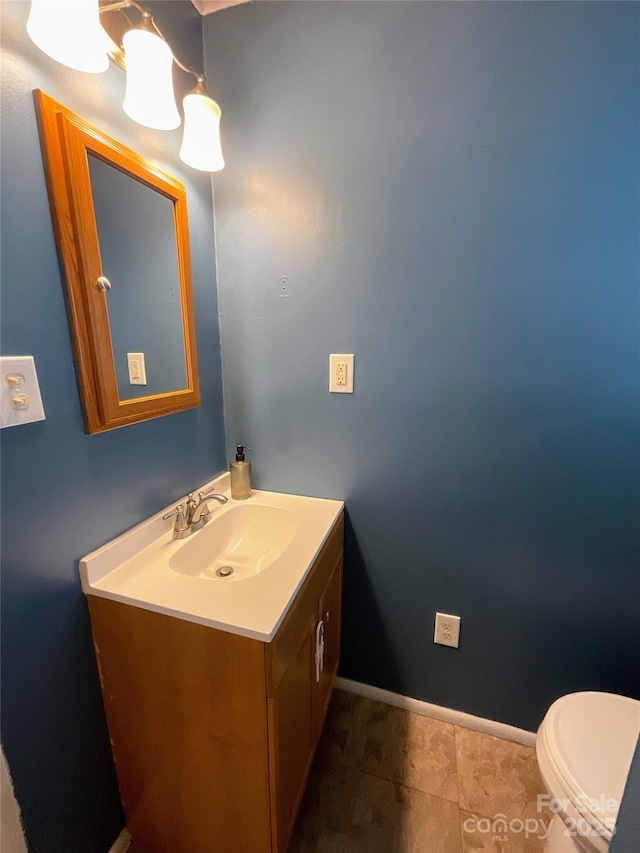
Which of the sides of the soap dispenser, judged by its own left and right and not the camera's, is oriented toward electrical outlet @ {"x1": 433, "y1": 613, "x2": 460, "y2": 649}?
front

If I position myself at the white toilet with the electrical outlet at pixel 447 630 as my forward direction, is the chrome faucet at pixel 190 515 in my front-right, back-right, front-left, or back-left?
front-left

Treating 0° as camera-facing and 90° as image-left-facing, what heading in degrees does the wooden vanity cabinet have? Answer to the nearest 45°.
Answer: approximately 270°

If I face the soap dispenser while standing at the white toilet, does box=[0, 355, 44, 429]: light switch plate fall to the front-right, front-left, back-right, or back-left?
front-left

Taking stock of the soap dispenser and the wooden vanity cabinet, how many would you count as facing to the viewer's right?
2

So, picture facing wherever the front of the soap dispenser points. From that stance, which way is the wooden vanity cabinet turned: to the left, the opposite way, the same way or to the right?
the same way

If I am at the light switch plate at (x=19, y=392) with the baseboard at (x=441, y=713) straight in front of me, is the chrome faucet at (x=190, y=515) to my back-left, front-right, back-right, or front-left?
front-left

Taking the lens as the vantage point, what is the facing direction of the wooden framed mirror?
facing the viewer and to the right of the viewer

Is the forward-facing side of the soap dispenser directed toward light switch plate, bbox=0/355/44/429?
no

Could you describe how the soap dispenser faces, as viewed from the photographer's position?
facing to the right of the viewer

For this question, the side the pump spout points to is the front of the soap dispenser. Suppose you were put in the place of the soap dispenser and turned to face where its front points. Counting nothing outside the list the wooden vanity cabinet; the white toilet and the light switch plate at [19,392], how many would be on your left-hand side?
0

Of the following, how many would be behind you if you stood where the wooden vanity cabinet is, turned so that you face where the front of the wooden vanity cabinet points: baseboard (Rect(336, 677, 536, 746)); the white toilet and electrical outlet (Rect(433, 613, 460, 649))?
0
